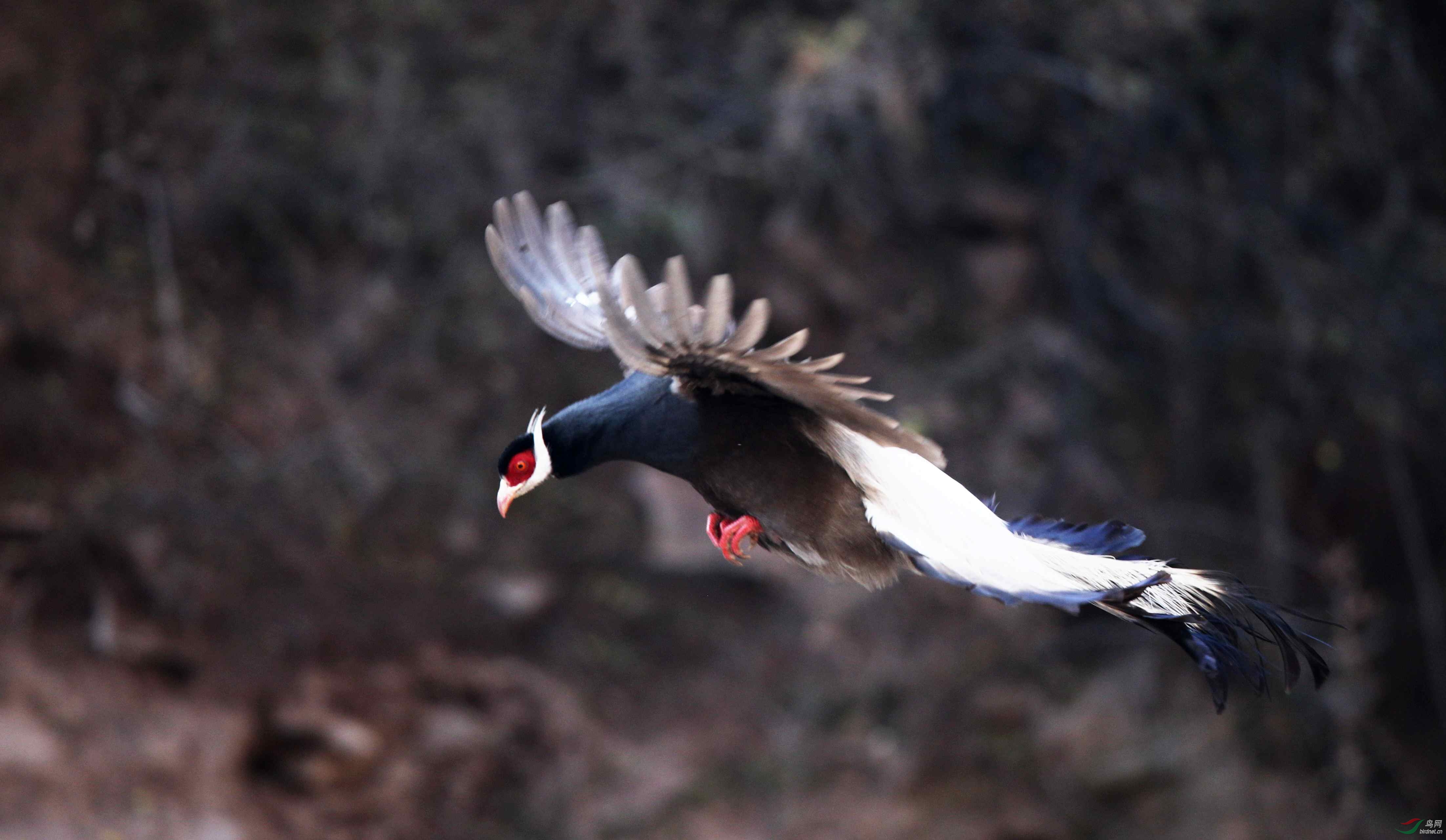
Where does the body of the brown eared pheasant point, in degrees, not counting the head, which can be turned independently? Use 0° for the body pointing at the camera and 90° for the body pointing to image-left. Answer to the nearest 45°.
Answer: approximately 90°
